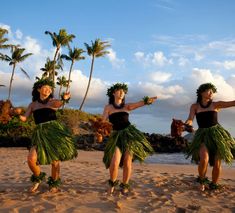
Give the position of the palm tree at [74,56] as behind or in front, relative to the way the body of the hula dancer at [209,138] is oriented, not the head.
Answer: behind

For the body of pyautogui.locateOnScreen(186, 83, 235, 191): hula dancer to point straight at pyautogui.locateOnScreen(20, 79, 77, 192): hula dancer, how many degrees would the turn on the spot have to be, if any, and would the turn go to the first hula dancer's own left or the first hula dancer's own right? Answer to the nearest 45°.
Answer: approximately 90° to the first hula dancer's own right

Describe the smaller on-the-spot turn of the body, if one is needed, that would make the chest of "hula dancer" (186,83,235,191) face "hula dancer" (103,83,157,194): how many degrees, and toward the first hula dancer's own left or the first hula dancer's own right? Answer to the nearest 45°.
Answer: approximately 90° to the first hula dancer's own right

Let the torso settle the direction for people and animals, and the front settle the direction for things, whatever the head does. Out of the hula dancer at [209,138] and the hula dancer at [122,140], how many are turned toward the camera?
2

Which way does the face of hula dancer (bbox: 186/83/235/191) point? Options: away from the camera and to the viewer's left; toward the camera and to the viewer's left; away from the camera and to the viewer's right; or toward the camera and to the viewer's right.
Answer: toward the camera and to the viewer's right

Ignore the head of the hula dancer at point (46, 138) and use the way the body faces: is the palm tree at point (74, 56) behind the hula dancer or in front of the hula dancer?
behind

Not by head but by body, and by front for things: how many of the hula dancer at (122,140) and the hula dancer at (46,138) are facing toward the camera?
2

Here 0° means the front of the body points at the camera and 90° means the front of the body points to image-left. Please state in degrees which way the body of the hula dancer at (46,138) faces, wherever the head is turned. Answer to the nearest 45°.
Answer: approximately 0°

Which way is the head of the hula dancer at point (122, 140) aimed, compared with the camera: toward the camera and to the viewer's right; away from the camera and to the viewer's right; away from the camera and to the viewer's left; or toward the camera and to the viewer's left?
toward the camera and to the viewer's right
